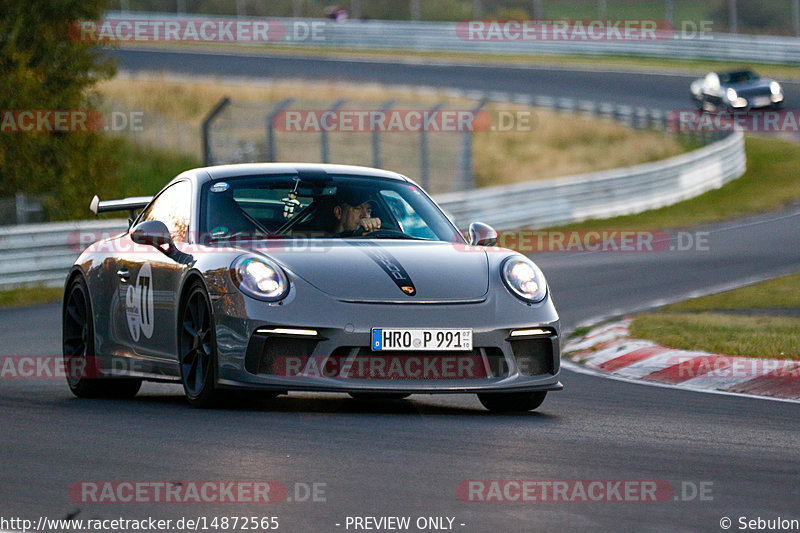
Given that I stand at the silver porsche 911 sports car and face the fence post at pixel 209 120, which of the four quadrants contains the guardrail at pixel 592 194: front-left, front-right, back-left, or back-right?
front-right

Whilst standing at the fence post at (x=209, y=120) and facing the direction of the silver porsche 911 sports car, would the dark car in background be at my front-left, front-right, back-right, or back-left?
back-left

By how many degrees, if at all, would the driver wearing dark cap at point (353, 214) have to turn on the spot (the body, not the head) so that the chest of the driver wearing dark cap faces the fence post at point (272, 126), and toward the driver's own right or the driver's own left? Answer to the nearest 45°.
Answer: approximately 135° to the driver's own left

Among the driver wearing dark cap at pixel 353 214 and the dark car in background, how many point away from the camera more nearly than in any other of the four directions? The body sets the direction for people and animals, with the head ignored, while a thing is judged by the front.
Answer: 0

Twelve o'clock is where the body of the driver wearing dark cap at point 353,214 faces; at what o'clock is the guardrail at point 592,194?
The guardrail is roughly at 8 o'clock from the driver wearing dark cap.

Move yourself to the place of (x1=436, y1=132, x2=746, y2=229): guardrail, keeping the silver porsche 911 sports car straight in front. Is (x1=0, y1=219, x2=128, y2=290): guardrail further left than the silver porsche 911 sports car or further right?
right

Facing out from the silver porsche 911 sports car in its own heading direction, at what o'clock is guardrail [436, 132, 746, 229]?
The guardrail is roughly at 8 o'clock from the silver porsche 911 sports car.

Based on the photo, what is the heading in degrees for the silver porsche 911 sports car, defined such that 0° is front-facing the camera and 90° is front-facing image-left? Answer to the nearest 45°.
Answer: approximately 315°

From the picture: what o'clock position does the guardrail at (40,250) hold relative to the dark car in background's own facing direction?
The guardrail is roughly at 2 o'clock from the dark car in background.

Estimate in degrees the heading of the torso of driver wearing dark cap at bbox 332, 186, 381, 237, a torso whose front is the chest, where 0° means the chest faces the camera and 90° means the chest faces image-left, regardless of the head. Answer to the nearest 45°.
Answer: approximately 315°
